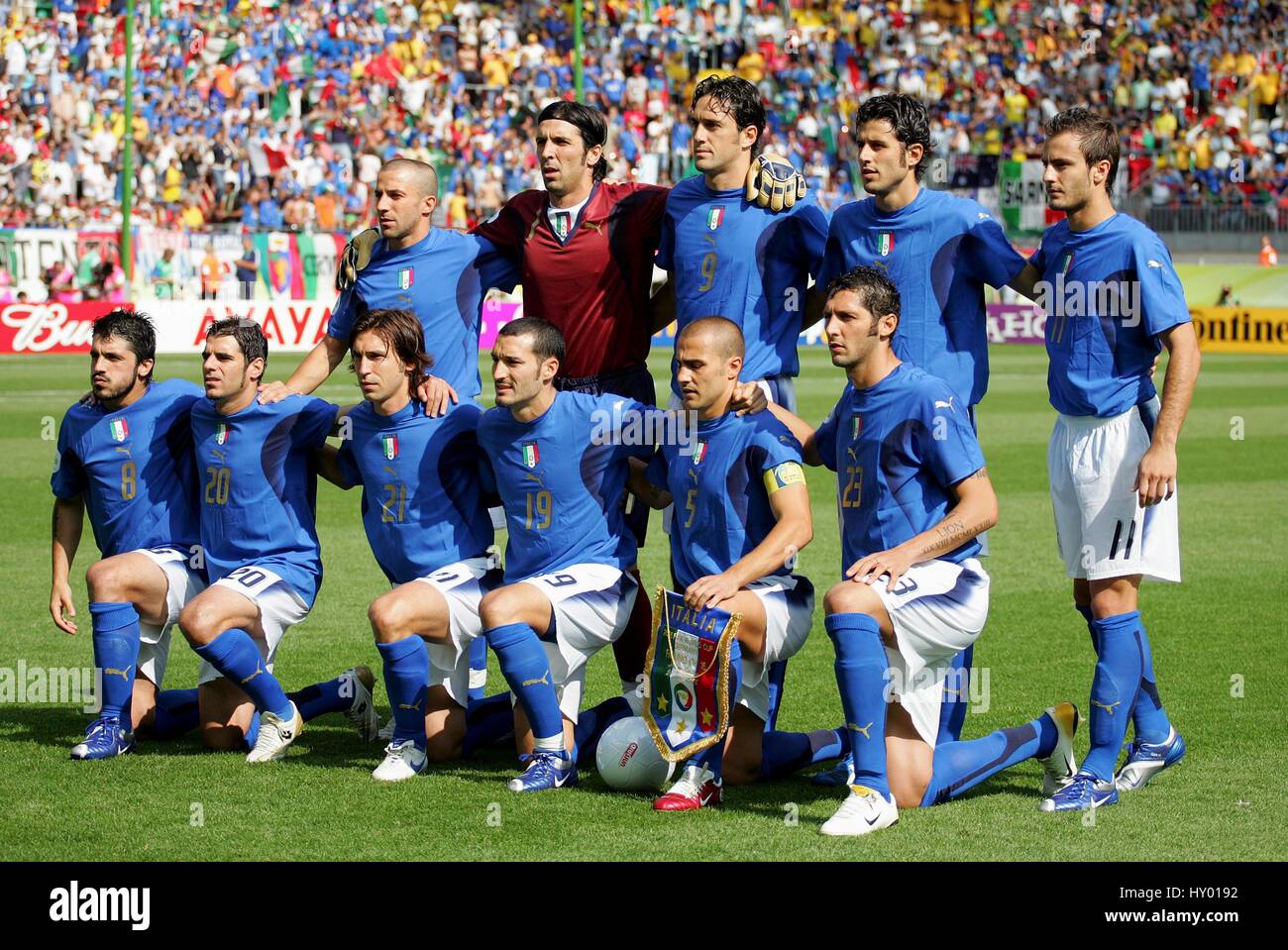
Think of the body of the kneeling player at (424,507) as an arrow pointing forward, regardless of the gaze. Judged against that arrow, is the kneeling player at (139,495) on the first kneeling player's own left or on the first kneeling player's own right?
on the first kneeling player's own right

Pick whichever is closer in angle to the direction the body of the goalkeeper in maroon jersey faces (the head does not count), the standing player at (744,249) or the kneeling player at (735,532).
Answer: the kneeling player

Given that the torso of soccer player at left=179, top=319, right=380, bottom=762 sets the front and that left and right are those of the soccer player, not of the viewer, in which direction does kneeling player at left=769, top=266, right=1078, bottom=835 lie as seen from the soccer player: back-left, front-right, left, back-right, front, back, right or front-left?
left

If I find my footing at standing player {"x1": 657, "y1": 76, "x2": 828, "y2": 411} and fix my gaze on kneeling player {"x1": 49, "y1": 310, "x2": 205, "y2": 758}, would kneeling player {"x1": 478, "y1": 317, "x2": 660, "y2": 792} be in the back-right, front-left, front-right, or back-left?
front-left

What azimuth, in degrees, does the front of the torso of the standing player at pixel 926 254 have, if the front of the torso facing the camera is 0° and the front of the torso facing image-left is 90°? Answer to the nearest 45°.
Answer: approximately 45°

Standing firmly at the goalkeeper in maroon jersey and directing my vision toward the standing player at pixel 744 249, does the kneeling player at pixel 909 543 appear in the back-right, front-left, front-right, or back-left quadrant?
front-right

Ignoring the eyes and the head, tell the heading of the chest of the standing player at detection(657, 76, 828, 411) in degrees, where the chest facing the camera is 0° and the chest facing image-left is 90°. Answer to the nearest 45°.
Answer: approximately 45°

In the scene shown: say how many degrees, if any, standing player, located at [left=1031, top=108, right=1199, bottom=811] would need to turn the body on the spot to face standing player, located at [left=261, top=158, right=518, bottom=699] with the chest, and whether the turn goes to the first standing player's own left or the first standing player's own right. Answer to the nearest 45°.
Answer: approximately 45° to the first standing player's own right

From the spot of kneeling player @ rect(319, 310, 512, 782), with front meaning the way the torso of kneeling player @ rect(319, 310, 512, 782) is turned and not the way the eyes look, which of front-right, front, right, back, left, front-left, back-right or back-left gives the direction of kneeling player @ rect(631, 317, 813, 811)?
left

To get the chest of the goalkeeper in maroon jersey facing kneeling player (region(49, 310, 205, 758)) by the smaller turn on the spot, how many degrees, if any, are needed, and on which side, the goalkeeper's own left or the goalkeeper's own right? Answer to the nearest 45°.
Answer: approximately 45° to the goalkeeper's own right

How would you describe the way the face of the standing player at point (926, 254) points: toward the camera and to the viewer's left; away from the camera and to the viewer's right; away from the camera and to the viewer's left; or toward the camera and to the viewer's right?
toward the camera and to the viewer's left

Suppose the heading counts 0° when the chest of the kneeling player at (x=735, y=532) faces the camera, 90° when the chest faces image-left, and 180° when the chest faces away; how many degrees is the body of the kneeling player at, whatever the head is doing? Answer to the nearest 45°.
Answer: approximately 45°

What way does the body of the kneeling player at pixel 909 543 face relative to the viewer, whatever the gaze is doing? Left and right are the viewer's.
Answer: facing the viewer and to the left of the viewer

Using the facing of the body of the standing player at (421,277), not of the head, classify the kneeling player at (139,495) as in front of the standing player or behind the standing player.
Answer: in front

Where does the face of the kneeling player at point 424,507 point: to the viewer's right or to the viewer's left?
to the viewer's left
